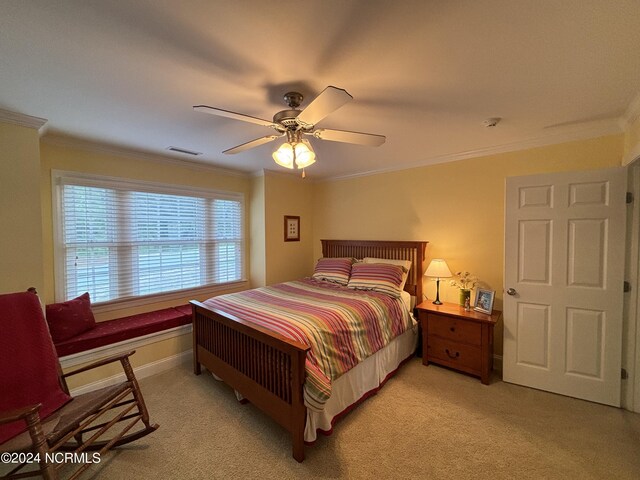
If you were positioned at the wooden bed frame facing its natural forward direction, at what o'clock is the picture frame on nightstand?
The picture frame on nightstand is roughly at 7 o'clock from the wooden bed frame.

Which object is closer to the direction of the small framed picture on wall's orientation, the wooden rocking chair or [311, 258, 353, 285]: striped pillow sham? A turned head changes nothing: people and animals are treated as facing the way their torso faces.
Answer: the striped pillow sham

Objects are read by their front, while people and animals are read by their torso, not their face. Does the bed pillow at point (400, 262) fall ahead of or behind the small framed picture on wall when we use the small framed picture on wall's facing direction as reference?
ahead

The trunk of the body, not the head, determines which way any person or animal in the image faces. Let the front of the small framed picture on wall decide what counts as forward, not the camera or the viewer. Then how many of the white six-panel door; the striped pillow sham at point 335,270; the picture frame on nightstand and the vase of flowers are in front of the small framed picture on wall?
4

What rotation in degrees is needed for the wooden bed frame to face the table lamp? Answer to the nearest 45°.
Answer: approximately 180°

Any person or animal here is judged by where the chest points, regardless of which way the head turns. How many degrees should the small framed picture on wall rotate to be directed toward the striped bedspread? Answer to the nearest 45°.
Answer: approximately 45° to its right

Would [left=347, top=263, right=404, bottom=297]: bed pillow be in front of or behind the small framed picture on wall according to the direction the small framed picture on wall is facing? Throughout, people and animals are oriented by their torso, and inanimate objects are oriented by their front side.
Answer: in front

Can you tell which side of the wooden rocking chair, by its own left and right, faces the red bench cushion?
left

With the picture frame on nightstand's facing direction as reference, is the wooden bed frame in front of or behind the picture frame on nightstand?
in front

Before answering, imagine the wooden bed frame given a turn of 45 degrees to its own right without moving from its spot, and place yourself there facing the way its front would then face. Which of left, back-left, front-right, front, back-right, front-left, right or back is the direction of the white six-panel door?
back

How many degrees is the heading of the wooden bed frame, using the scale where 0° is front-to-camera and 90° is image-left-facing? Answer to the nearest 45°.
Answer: approximately 45°

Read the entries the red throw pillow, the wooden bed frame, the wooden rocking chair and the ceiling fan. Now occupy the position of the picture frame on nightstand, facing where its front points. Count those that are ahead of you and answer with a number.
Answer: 4
